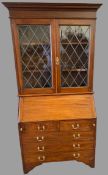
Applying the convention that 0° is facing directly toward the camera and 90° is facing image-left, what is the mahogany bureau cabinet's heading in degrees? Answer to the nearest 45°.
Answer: approximately 0°
